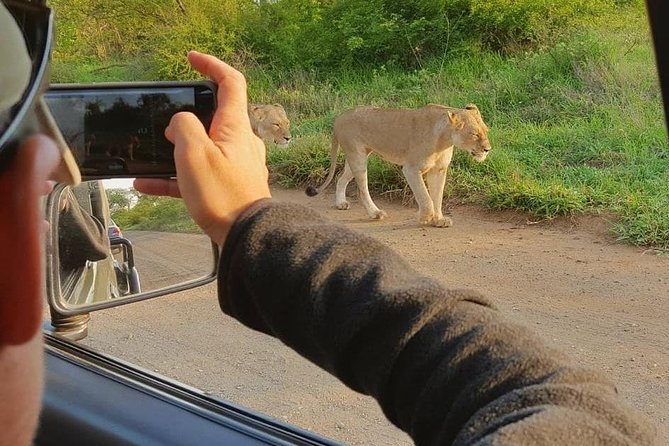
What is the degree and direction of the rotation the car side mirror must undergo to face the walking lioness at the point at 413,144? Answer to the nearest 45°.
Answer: approximately 135° to its left

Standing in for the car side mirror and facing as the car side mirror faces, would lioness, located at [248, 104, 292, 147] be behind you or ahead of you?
behind

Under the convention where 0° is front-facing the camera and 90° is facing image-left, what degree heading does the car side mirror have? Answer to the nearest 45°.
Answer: approximately 0°
